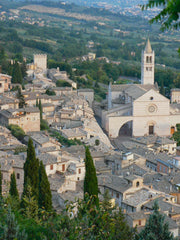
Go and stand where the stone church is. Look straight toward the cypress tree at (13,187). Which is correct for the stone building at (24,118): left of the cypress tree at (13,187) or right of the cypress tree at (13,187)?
right

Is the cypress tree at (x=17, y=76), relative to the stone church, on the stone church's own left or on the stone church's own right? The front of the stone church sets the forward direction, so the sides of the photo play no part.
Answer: on the stone church's own right

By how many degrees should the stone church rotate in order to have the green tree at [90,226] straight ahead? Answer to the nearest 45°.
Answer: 0° — it already faces it

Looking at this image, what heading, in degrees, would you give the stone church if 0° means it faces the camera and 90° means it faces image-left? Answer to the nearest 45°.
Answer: approximately 0°
